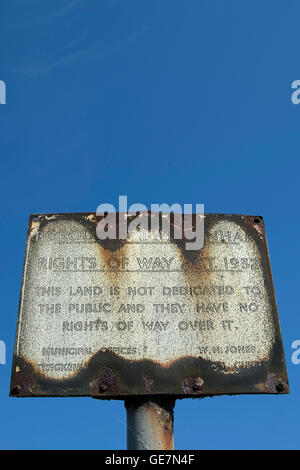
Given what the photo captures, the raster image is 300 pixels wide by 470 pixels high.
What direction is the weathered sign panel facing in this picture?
toward the camera
